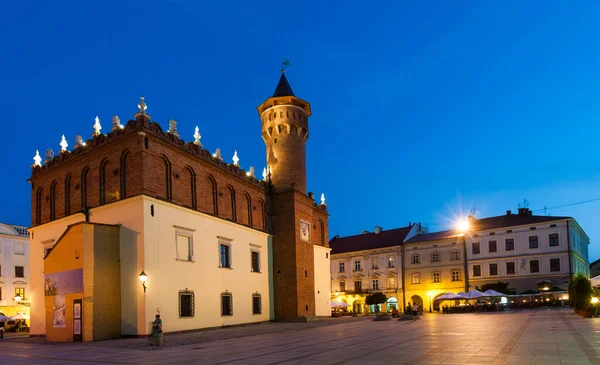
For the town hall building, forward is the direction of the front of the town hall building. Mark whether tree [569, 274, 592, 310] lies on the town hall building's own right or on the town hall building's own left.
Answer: on the town hall building's own left
